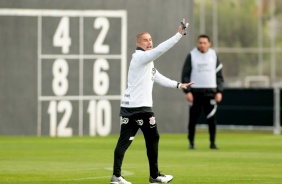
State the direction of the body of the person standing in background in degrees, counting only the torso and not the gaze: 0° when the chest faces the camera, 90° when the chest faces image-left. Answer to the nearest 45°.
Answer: approximately 0°

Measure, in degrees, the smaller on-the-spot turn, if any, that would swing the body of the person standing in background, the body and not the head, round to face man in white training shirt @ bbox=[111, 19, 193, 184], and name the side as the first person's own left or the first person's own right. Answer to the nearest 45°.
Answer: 0° — they already face them

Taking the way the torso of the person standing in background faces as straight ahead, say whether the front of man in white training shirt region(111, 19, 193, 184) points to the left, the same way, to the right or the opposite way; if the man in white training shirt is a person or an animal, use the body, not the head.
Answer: to the left

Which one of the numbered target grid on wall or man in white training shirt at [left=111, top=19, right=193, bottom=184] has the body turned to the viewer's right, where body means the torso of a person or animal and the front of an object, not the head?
the man in white training shirt

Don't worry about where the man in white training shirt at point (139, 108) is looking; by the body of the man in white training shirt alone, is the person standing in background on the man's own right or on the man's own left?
on the man's own left

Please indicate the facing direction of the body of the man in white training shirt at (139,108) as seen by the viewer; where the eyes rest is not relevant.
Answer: to the viewer's right

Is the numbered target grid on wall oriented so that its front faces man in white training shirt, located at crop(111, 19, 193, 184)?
yes

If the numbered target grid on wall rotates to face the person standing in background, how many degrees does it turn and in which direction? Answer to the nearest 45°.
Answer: approximately 45° to its left
